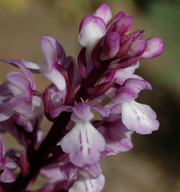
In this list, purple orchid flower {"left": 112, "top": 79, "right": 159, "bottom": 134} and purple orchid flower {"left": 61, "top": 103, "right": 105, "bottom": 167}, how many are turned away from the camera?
0

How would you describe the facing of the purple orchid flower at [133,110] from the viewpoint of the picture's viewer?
facing the viewer and to the right of the viewer

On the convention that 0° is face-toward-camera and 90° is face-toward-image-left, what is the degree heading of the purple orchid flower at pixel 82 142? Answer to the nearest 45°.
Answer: approximately 0°

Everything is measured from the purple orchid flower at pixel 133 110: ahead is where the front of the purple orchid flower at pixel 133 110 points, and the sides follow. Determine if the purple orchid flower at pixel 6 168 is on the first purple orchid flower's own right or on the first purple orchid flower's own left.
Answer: on the first purple orchid flower's own right
